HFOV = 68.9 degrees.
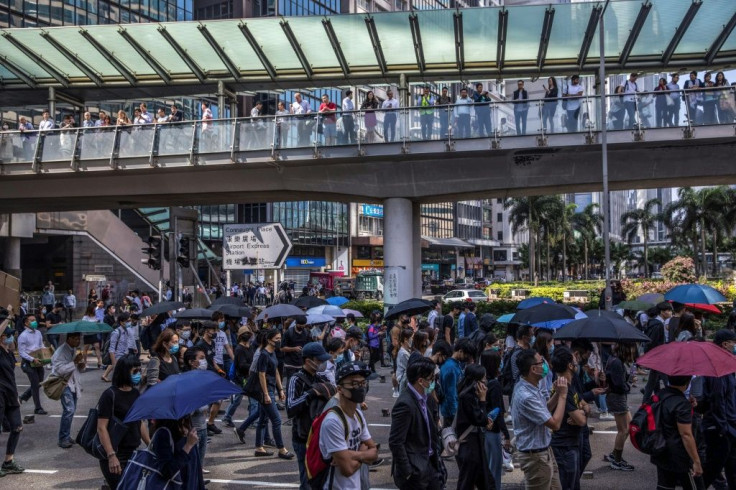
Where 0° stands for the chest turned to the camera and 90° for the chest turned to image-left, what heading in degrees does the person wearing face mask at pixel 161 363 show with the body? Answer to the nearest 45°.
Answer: approximately 315°

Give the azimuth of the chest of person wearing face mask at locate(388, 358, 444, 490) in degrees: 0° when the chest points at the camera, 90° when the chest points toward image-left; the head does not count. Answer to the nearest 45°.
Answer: approximately 315°

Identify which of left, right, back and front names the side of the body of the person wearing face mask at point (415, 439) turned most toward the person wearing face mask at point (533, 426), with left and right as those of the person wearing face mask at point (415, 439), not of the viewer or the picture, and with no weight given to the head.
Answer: left
